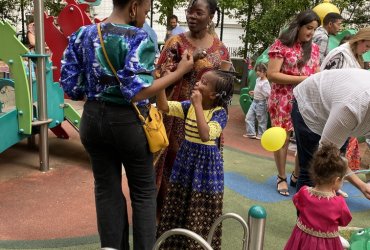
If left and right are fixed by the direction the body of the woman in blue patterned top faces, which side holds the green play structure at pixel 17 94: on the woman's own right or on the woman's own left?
on the woman's own left

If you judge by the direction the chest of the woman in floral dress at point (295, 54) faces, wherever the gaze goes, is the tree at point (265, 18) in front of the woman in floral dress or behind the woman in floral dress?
behind

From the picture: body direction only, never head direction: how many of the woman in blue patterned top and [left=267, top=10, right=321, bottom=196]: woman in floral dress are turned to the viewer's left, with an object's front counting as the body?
0

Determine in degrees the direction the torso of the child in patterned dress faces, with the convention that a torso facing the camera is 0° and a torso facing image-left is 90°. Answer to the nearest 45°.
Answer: approximately 45°

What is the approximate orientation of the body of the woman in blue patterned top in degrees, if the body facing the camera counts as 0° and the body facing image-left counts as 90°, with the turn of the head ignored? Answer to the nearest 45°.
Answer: approximately 225°

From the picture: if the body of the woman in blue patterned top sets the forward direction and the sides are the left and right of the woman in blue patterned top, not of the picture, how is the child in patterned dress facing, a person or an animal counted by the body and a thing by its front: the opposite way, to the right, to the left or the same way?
the opposite way

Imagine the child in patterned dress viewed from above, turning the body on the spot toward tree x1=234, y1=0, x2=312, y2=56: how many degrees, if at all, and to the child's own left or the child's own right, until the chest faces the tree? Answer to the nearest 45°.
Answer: approximately 135° to the child's own right

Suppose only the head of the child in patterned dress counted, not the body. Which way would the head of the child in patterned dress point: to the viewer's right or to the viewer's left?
to the viewer's left

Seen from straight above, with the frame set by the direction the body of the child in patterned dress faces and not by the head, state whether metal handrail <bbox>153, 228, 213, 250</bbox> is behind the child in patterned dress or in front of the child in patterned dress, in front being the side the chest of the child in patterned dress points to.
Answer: in front

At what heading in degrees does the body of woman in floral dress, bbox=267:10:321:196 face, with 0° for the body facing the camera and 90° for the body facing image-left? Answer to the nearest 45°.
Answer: approximately 315°

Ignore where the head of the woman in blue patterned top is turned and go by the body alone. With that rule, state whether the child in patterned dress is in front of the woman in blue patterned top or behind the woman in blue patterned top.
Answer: in front

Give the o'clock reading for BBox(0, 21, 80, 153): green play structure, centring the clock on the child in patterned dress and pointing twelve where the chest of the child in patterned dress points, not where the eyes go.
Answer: The green play structure is roughly at 3 o'clock from the child in patterned dress.

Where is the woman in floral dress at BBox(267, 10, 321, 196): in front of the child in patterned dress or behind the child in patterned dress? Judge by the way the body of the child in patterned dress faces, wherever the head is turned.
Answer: behind
